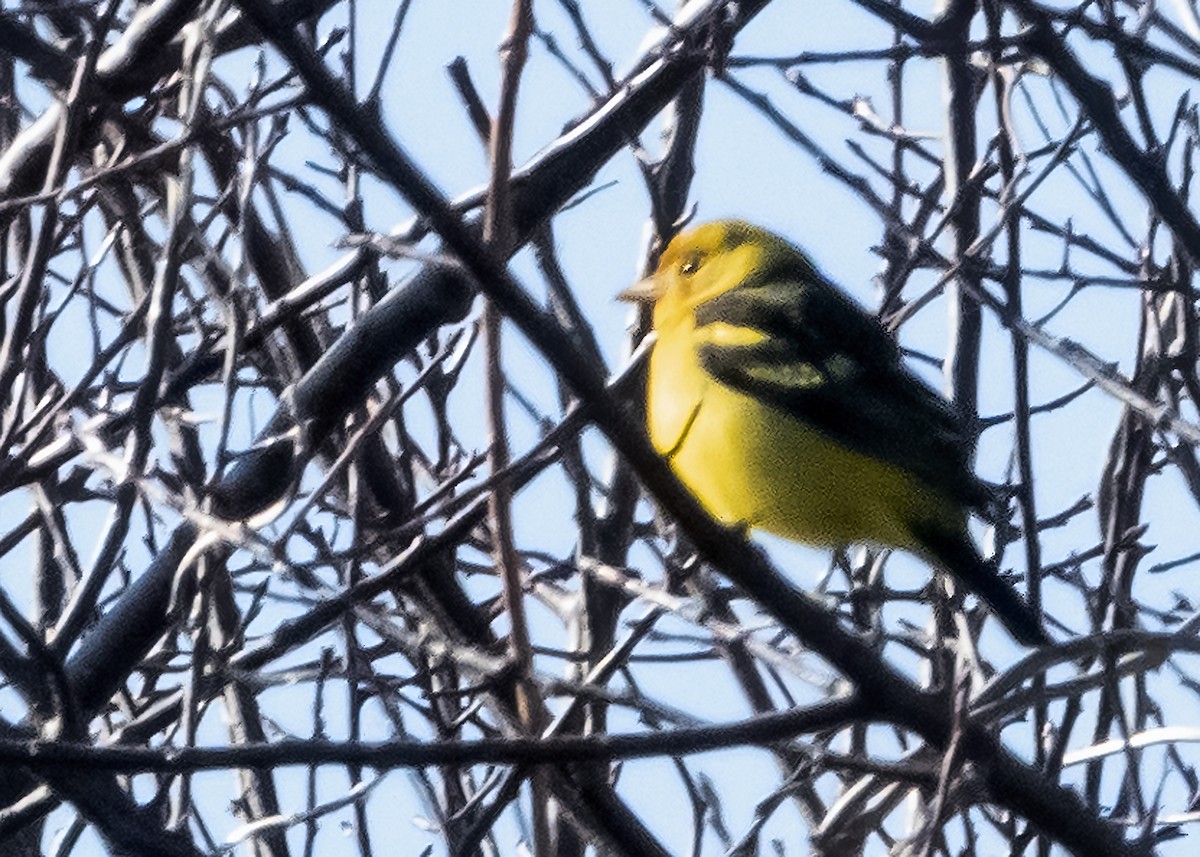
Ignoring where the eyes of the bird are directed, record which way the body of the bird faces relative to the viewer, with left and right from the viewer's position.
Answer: facing to the left of the viewer
